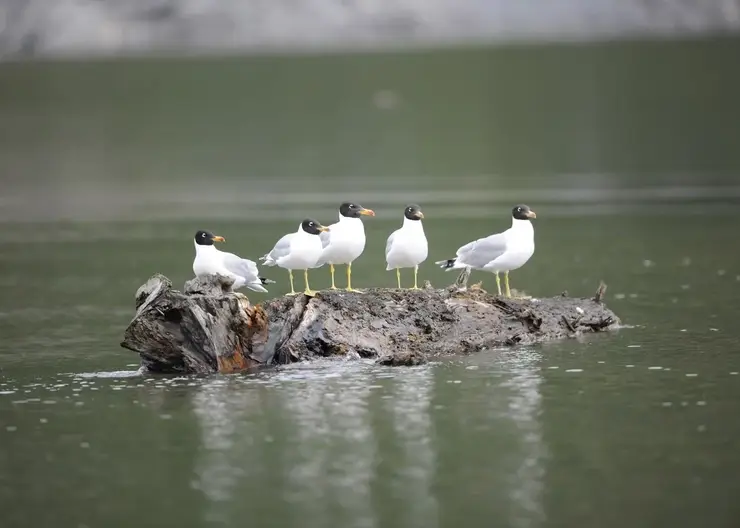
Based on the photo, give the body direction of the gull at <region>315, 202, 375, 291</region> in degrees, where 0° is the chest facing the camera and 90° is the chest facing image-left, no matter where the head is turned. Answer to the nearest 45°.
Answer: approximately 315°

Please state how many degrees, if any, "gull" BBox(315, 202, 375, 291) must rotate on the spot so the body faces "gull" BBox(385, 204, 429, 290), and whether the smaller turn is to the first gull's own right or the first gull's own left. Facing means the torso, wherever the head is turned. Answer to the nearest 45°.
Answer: approximately 45° to the first gull's own left

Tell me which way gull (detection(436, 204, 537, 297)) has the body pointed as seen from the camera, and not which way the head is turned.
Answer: to the viewer's right

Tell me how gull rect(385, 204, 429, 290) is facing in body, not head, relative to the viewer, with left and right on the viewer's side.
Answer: facing the viewer and to the right of the viewer

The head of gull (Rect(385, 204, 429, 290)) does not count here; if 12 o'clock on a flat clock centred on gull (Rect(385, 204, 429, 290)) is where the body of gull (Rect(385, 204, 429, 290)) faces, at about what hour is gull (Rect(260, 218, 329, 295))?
gull (Rect(260, 218, 329, 295)) is roughly at 4 o'clock from gull (Rect(385, 204, 429, 290)).

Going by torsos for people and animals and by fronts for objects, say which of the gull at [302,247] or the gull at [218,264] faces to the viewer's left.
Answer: the gull at [218,264]

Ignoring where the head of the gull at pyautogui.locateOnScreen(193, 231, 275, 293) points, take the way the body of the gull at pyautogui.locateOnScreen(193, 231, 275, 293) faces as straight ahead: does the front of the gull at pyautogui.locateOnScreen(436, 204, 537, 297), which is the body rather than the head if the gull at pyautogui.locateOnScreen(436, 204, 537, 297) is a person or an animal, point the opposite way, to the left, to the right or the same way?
the opposite way

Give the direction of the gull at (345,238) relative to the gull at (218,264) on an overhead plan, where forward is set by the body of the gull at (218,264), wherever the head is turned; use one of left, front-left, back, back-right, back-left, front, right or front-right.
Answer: back

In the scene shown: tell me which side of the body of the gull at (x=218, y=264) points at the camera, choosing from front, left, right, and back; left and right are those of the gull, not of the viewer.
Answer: left

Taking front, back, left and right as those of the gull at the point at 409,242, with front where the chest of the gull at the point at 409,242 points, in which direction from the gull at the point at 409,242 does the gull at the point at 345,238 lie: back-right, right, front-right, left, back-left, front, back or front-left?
back-right

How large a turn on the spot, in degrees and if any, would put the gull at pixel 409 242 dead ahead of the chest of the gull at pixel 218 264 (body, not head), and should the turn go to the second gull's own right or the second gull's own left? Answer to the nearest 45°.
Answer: approximately 180°

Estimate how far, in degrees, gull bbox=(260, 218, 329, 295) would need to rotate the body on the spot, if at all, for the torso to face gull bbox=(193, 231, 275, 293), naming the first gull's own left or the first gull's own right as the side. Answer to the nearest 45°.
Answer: approximately 135° to the first gull's own right

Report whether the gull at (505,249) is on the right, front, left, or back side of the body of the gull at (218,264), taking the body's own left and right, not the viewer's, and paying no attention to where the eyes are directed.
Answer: back

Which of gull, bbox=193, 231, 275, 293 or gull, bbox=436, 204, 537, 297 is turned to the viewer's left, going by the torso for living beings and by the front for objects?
gull, bbox=193, 231, 275, 293

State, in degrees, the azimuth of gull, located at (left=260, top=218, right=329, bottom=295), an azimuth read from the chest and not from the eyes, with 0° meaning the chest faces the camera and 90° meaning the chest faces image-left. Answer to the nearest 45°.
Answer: approximately 315°
